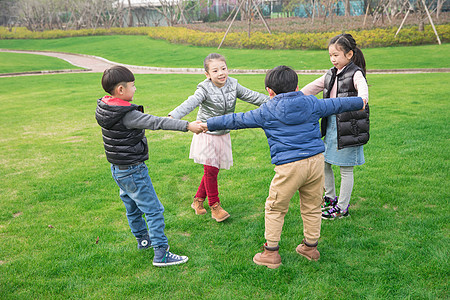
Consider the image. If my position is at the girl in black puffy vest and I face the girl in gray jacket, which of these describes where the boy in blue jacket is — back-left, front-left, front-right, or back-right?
front-left

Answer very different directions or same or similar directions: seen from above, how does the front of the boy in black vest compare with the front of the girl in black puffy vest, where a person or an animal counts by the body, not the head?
very different directions

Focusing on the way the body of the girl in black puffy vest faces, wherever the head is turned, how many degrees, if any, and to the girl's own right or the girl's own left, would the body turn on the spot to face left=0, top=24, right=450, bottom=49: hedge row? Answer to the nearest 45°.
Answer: approximately 135° to the girl's own right

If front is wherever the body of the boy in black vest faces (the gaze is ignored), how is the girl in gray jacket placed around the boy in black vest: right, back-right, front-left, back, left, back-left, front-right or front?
front

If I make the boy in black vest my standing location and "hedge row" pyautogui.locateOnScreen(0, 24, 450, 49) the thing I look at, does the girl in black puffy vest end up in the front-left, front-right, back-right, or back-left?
front-right

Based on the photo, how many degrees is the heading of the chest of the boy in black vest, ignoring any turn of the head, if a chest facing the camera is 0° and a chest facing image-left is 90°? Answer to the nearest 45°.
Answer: approximately 225°

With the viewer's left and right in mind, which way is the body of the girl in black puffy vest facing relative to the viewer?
facing the viewer and to the left of the viewer

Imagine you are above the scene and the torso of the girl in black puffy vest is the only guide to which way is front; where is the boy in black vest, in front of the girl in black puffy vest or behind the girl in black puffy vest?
in front

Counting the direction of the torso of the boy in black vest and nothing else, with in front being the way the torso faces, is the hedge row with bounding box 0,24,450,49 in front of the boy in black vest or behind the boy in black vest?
in front
